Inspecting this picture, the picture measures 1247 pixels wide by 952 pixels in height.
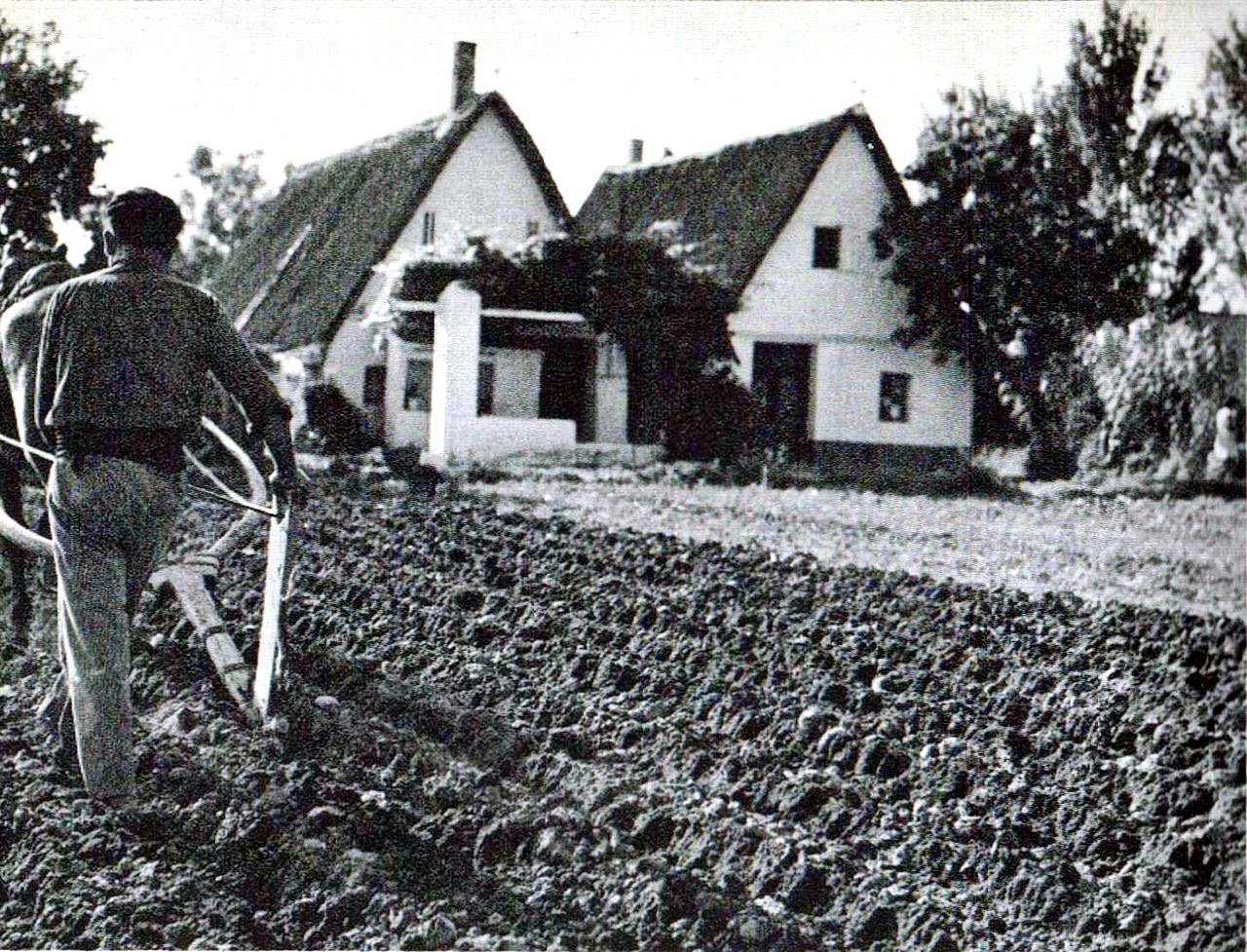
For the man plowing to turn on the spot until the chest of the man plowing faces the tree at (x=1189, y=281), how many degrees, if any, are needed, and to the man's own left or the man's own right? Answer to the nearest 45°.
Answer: approximately 90° to the man's own right

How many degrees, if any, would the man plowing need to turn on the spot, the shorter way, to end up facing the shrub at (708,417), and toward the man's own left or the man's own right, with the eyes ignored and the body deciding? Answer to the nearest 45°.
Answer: approximately 45° to the man's own right

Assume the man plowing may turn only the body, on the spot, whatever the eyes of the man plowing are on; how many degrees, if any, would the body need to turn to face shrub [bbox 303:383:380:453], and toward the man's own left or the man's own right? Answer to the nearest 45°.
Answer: approximately 45° to the man's own right

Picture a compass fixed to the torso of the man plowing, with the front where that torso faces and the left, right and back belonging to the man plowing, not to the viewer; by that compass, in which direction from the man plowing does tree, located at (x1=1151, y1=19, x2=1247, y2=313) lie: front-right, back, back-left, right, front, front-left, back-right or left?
right

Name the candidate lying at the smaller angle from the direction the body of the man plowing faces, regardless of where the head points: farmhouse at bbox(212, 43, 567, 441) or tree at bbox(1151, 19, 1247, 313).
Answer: the farmhouse

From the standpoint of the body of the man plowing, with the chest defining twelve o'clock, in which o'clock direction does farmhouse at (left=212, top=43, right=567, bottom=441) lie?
The farmhouse is roughly at 1 o'clock from the man plowing.

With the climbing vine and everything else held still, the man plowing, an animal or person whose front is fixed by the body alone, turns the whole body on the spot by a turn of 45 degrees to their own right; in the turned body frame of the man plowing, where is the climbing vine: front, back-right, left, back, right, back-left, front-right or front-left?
front

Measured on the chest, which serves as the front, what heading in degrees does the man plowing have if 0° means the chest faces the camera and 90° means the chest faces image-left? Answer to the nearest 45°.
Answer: approximately 180°

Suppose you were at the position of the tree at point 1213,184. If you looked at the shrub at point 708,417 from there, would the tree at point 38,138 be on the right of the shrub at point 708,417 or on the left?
left

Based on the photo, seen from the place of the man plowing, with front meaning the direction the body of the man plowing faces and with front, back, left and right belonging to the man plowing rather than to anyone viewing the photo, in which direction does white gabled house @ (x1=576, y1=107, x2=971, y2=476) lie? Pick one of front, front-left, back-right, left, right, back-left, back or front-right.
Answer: front-right

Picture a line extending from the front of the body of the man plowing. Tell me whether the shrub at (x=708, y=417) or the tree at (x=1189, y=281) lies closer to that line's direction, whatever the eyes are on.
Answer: the shrub
